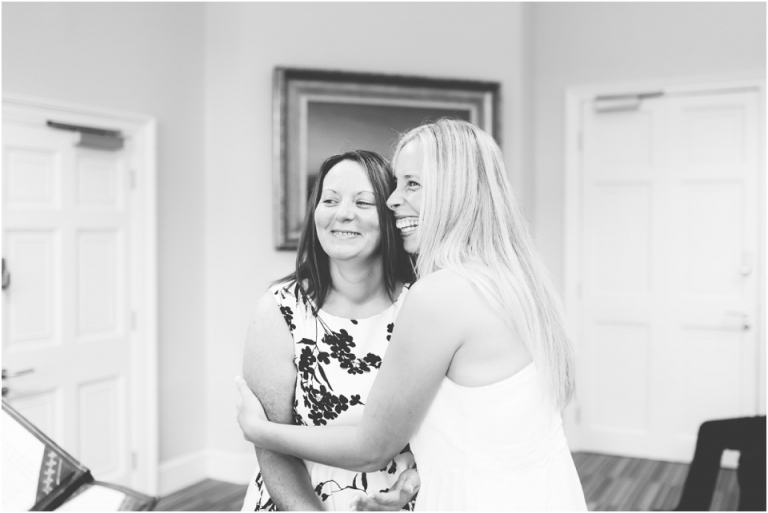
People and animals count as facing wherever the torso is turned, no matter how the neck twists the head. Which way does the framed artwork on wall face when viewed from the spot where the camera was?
facing the viewer and to the right of the viewer

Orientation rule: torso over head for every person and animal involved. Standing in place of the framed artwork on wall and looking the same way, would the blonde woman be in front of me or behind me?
in front

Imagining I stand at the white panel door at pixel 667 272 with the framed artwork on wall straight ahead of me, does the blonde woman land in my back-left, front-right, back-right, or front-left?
front-left

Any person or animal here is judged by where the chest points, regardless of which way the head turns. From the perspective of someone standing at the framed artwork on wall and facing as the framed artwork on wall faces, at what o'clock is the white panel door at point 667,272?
The white panel door is roughly at 10 o'clock from the framed artwork on wall.

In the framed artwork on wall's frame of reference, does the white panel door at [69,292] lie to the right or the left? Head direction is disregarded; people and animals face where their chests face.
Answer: on its right

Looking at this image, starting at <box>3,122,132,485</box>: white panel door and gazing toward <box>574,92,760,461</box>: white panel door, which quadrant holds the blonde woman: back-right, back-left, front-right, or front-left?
front-right

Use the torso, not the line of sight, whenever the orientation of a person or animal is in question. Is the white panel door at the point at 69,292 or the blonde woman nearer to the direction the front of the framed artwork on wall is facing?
the blonde woman
